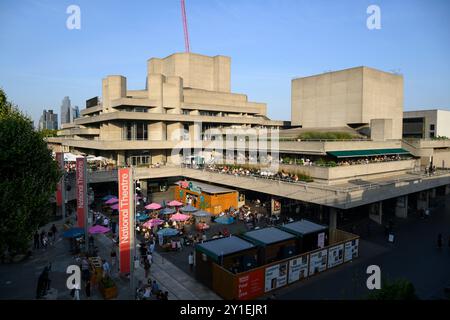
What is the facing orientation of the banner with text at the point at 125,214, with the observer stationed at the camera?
facing the viewer

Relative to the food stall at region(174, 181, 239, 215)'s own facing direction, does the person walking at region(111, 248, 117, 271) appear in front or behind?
in front

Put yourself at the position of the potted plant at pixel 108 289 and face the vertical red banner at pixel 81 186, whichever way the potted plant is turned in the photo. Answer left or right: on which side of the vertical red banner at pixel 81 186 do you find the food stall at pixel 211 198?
right

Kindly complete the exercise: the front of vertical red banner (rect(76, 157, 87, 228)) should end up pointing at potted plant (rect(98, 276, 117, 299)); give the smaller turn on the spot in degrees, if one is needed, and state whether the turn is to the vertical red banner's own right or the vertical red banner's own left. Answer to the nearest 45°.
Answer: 0° — it already faces it

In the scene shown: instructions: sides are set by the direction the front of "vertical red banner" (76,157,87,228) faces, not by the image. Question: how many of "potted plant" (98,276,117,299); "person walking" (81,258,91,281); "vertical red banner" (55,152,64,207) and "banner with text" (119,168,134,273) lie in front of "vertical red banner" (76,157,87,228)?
3

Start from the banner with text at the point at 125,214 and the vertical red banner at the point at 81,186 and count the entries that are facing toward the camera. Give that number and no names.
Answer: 2

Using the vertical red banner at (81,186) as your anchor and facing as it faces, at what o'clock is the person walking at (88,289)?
The person walking is roughly at 12 o'clock from the vertical red banner.

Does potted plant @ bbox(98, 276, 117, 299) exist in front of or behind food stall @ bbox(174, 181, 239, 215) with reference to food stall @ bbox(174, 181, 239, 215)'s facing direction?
in front

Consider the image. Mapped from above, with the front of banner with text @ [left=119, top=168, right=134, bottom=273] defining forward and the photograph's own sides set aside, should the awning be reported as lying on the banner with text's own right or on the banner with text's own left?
on the banner with text's own left

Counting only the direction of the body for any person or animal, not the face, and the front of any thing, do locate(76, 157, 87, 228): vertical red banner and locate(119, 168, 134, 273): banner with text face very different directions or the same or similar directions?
same or similar directions

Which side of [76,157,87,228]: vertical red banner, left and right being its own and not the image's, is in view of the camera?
front
